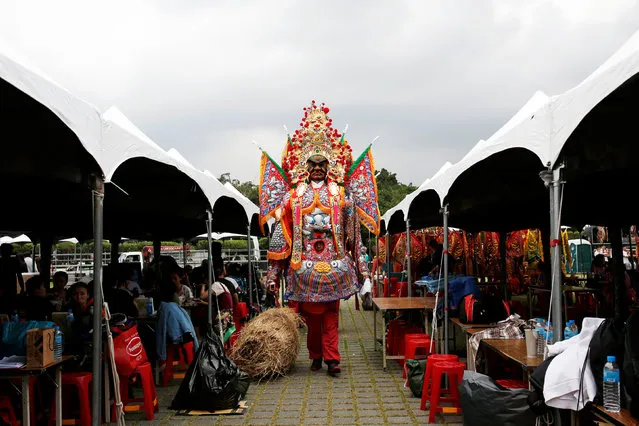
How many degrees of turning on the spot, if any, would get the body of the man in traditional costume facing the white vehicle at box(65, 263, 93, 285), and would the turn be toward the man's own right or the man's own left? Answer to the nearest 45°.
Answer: approximately 135° to the man's own right

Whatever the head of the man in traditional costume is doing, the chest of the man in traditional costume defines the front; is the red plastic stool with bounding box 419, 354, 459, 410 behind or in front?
in front

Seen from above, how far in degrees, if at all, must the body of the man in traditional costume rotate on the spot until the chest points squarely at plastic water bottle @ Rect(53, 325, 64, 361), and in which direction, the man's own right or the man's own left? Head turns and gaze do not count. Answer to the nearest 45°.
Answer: approximately 45° to the man's own right

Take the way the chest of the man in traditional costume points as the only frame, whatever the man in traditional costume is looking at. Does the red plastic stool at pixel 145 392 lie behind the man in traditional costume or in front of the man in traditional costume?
in front

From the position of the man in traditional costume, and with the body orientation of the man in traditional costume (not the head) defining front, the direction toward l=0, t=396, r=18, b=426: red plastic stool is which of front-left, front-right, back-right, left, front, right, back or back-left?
front-right

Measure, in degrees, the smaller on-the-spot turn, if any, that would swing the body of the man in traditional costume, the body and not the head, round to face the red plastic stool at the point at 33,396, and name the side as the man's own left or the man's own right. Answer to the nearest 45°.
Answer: approximately 45° to the man's own right

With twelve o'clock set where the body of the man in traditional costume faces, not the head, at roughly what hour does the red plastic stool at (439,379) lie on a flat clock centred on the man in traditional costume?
The red plastic stool is roughly at 11 o'clock from the man in traditional costume.

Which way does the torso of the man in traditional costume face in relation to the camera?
toward the camera

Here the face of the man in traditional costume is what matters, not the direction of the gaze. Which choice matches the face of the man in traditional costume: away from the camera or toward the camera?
toward the camera

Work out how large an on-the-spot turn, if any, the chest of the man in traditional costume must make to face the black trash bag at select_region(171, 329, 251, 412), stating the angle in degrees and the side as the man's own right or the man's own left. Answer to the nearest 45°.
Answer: approximately 45° to the man's own right
